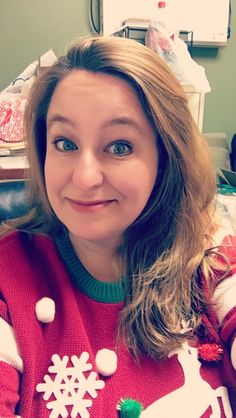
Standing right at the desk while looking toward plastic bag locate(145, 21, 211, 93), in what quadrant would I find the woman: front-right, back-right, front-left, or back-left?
back-right

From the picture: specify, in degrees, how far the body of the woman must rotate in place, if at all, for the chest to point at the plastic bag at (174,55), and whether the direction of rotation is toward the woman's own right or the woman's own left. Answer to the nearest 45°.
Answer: approximately 180°

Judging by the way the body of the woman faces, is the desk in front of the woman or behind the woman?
behind

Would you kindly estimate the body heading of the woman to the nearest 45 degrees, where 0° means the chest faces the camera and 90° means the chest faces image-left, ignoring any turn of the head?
approximately 0°
